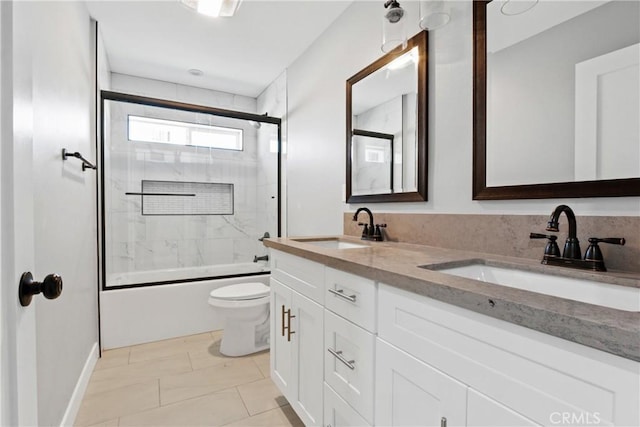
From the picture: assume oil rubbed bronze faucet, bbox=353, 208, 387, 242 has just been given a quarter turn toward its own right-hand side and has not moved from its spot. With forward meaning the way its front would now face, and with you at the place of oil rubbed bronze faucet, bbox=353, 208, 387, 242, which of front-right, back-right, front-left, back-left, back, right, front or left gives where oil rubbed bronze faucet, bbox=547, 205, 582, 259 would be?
back

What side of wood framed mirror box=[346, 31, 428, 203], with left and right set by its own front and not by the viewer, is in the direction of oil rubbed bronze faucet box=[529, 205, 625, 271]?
left

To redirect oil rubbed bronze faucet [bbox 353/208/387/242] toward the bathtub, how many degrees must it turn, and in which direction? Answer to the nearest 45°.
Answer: approximately 45° to its right

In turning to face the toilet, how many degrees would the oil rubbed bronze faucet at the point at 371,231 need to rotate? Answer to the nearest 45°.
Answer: approximately 45° to its right

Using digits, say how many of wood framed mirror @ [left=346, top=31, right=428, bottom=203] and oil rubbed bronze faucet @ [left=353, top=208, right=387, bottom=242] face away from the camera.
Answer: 0

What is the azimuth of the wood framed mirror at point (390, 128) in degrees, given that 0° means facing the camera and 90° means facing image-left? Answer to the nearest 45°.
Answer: approximately 45°

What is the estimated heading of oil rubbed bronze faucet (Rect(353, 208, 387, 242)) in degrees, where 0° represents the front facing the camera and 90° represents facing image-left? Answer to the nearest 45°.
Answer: approximately 45°

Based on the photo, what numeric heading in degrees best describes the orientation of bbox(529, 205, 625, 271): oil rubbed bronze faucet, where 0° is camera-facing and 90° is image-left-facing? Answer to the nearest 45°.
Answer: approximately 45°

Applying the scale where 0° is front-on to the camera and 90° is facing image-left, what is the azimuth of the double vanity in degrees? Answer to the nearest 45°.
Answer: approximately 45°

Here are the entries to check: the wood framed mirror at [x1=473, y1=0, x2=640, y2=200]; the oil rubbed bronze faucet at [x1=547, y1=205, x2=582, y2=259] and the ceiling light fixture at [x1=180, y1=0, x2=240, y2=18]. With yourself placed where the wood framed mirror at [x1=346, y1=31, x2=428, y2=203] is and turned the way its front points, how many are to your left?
2

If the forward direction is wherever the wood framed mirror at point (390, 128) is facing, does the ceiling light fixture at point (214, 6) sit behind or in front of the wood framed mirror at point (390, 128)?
in front

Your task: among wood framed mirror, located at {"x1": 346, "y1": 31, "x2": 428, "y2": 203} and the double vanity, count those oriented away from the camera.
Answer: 0
